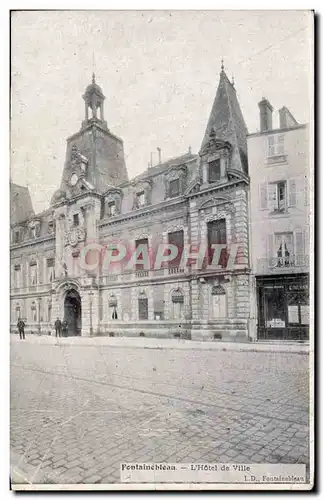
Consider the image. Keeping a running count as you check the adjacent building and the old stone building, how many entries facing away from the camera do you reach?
0

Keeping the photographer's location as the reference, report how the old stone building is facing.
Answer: facing the viewer and to the left of the viewer

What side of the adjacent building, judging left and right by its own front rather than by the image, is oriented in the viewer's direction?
front
